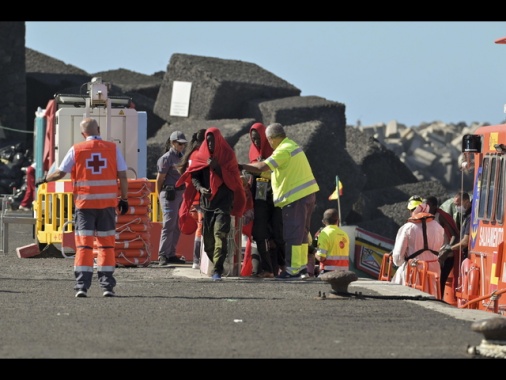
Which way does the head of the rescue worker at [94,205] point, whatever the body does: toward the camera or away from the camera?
away from the camera

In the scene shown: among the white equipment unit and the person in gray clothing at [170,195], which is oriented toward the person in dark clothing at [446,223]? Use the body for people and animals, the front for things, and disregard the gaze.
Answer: the person in gray clothing at [170,195]

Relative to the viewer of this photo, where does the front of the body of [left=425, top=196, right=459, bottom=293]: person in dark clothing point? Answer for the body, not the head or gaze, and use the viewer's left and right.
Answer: facing to the left of the viewer

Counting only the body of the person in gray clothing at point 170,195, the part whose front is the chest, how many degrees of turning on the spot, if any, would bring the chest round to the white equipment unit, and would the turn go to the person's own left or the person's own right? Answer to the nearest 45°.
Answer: approximately 135° to the person's own left

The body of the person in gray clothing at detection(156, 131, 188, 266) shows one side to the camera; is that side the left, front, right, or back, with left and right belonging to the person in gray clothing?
right

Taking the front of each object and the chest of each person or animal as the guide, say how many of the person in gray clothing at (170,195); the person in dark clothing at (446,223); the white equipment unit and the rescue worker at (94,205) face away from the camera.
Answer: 1

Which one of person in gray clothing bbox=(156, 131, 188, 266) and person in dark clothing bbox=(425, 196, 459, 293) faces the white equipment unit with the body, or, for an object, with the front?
person in dark clothing bbox=(425, 196, 459, 293)

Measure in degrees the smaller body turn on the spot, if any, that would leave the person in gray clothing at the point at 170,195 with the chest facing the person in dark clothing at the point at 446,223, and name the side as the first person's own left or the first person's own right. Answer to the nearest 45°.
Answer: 0° — they already face them

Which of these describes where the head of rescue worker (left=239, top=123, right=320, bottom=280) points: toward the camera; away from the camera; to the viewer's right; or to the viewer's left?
to the viewer's left

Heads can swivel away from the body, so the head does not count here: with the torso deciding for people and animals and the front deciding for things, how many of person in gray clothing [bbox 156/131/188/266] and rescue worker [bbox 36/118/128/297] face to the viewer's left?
0

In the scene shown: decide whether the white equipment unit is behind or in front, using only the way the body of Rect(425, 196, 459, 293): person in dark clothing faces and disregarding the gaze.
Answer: in front

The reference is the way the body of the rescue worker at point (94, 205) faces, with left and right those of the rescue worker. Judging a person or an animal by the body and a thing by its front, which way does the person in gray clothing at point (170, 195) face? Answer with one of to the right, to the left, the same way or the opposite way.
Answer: to the right

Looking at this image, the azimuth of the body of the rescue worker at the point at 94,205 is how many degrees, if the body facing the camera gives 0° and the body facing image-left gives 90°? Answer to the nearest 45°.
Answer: approximately 180°
